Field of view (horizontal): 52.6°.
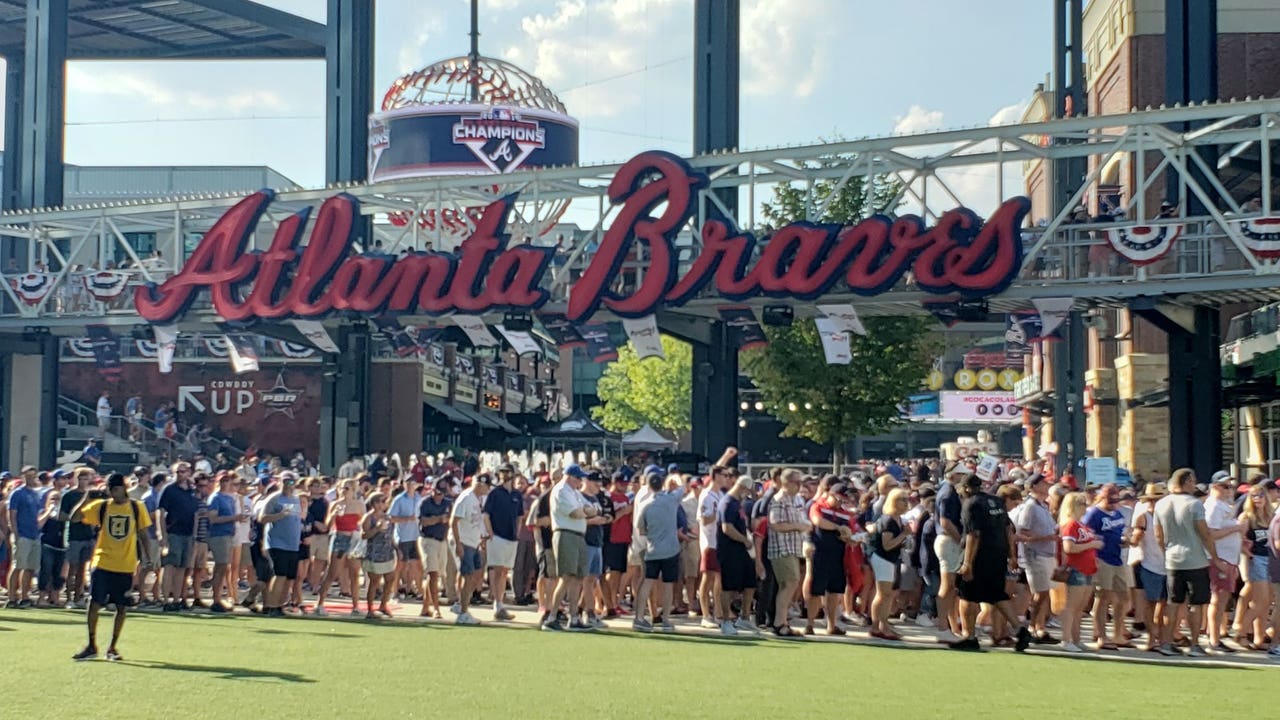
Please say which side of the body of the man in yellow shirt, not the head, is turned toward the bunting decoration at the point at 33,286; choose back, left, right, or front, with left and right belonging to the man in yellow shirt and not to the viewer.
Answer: back

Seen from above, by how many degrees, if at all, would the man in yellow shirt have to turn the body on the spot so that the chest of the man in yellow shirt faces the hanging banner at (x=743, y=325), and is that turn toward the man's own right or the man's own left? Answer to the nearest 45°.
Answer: approximately 135° to the man's own left

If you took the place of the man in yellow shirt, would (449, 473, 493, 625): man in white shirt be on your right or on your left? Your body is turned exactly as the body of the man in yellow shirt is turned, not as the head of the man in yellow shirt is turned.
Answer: on your left

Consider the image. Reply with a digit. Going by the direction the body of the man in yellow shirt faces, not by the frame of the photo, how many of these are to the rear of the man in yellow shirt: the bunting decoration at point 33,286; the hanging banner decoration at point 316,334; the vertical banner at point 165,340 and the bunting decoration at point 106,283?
4

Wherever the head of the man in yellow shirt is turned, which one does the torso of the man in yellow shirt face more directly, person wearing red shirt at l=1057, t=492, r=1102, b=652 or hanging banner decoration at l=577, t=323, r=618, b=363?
the person wearing red shirt

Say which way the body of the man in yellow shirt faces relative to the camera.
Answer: toward the camera

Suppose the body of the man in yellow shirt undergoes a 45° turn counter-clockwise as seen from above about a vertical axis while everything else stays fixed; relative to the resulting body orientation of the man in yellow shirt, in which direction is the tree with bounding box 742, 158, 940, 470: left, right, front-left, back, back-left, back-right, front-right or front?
left

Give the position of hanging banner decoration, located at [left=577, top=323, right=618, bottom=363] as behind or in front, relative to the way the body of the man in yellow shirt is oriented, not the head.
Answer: behind

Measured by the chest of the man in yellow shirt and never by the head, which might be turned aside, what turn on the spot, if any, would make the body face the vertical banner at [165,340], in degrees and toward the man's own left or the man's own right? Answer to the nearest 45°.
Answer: approximately 180°

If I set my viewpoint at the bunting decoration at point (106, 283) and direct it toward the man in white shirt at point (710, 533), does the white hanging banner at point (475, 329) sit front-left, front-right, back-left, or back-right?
front-left

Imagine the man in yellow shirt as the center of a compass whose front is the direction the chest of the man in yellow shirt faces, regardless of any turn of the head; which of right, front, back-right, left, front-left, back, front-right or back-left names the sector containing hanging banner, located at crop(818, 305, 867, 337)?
back-left
